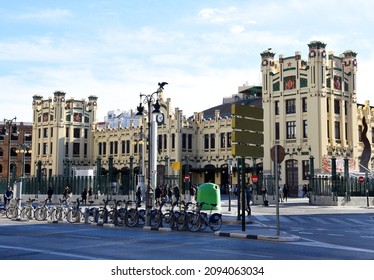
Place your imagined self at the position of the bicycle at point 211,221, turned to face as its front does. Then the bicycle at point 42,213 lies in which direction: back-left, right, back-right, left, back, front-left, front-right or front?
front

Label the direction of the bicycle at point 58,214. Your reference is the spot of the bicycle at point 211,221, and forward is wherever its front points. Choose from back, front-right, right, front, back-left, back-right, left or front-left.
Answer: front

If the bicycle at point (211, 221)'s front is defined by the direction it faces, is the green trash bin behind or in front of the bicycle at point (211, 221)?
in front

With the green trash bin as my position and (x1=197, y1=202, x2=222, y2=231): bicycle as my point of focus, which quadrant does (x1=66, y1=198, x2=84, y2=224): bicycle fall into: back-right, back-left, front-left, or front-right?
front-right

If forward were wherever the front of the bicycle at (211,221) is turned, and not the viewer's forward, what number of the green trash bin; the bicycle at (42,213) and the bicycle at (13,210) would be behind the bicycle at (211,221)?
0

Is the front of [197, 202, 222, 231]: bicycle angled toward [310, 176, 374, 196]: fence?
no

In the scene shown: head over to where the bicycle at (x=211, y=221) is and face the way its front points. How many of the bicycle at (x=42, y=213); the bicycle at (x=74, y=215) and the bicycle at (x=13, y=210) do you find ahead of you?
3
